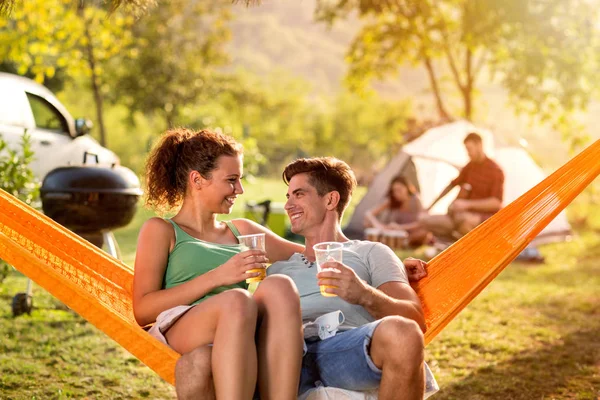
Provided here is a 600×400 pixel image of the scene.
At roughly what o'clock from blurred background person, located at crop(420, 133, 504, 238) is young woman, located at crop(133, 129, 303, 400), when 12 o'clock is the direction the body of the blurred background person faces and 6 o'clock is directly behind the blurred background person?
The young woman is roughly at 11 o'clock from the blurred background person.

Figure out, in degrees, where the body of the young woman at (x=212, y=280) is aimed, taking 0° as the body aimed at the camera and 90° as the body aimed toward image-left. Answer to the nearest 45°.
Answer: approximately 315°

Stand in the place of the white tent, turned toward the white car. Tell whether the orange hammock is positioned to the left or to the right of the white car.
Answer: left

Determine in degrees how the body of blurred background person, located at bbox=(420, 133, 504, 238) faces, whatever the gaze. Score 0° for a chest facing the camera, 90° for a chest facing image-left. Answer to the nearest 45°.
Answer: approximately 45°

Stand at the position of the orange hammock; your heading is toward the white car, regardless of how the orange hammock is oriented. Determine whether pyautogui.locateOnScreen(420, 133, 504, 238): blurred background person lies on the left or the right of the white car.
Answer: right

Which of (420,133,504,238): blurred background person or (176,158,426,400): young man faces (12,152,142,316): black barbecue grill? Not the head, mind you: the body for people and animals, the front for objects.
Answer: the blurred background person

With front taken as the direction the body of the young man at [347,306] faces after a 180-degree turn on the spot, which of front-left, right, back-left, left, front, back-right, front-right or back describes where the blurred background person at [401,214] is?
front-left
